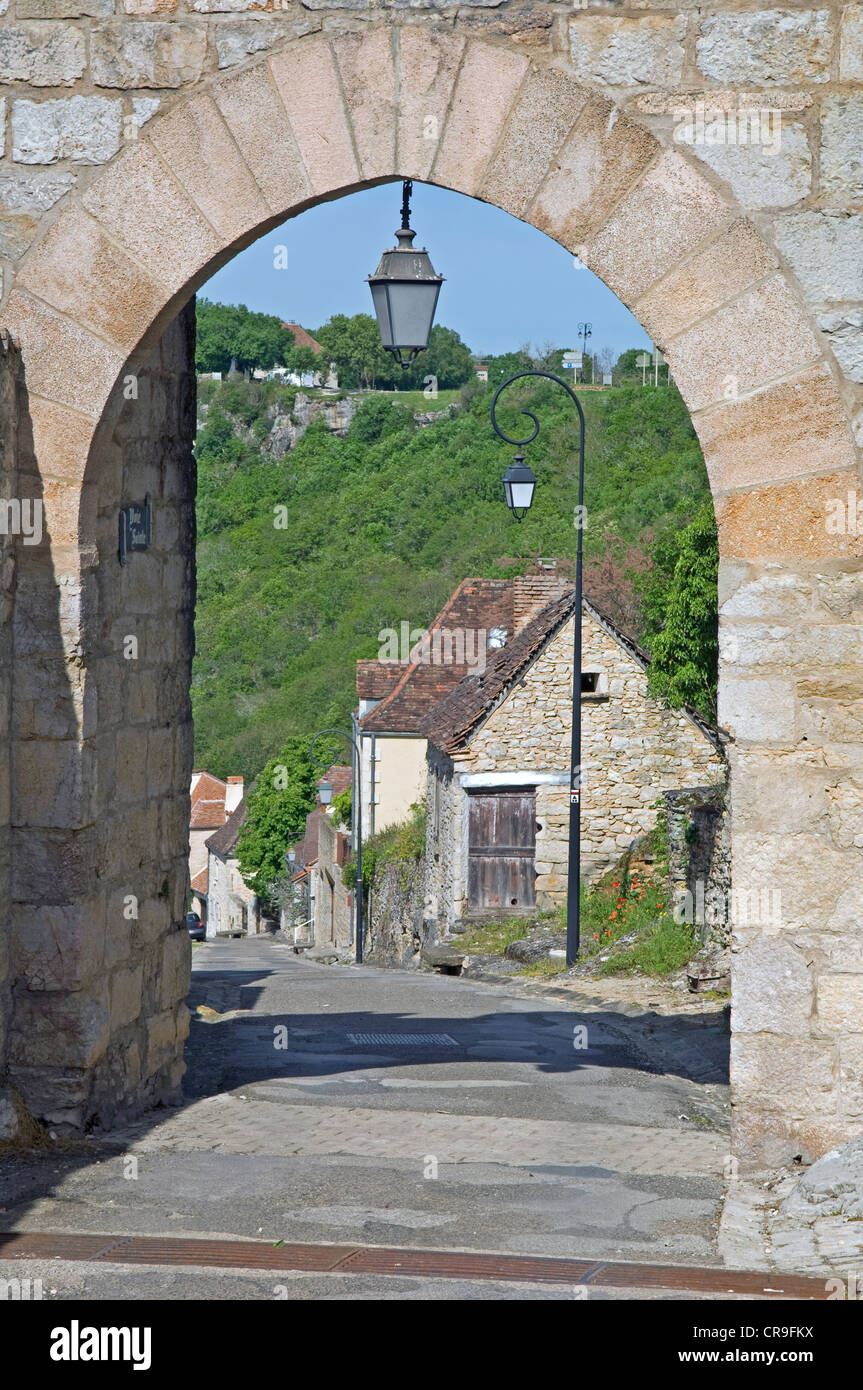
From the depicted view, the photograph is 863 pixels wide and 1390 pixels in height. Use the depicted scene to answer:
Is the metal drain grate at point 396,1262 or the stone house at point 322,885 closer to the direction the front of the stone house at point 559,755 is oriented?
the metal drain grate

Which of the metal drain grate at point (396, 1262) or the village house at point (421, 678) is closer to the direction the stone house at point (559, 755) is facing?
the metal drain grate

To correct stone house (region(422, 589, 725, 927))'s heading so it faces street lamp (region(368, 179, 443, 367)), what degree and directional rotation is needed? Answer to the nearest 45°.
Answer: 0° — it already faces it

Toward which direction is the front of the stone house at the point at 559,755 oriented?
toward the camera

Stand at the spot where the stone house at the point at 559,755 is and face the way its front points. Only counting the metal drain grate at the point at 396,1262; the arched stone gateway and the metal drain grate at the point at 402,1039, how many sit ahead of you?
3

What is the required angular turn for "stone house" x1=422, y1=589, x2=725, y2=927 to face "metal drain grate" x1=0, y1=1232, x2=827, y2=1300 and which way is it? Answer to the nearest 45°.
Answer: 0° — it already faces it

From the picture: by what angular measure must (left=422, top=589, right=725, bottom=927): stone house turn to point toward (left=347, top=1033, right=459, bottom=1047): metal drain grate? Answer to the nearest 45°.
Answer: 0° — it already faces it

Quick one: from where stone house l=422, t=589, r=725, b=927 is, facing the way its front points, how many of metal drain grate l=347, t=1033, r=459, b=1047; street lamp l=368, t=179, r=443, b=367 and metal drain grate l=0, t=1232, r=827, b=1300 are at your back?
0

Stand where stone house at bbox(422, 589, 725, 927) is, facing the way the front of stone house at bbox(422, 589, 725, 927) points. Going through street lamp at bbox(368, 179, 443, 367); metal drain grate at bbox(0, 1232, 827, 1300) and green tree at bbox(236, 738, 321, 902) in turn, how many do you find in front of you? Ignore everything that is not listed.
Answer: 2

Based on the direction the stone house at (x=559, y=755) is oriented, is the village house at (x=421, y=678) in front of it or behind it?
behind

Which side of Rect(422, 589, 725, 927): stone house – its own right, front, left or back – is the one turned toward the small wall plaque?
front
